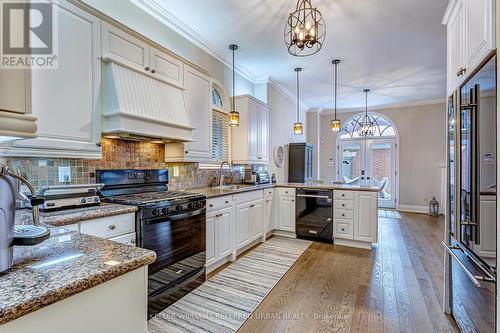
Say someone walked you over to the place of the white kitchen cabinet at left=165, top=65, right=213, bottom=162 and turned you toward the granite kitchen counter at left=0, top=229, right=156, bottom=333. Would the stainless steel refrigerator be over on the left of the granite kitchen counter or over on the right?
left

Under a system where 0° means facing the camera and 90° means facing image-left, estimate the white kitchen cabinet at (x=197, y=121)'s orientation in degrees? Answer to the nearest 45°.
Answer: approximately 315°

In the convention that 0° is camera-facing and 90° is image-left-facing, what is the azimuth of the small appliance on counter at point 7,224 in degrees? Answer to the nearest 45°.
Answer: approximately 270°

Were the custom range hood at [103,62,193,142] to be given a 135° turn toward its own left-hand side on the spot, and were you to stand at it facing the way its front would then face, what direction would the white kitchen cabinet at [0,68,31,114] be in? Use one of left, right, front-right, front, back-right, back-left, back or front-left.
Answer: back

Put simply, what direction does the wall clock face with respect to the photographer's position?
facing the viewer and to the right of the viewer

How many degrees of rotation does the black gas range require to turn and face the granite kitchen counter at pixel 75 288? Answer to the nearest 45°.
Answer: approximately 45° to its right

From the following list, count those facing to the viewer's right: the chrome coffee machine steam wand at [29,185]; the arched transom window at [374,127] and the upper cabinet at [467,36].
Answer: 1

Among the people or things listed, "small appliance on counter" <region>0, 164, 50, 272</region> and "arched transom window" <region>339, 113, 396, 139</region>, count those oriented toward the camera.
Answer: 1

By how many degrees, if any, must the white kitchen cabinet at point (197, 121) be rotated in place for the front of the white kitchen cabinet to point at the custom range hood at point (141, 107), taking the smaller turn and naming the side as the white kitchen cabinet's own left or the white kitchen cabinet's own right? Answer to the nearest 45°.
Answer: approximately 90° to the white kitchen cabinet's own right

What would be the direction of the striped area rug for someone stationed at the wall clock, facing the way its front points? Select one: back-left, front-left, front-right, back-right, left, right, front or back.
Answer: front-right

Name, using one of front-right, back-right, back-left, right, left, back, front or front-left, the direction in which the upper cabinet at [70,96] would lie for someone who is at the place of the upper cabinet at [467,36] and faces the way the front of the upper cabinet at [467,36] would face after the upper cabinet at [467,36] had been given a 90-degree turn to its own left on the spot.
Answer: right

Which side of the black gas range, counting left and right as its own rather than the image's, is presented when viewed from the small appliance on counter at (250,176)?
left

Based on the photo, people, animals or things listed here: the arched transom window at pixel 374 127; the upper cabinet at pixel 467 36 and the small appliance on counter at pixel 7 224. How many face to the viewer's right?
1

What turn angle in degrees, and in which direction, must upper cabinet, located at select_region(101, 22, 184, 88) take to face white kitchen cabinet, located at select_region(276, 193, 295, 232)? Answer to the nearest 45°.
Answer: approximately 90° to its left

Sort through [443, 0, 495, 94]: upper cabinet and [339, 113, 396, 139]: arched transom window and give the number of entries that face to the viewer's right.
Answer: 0
